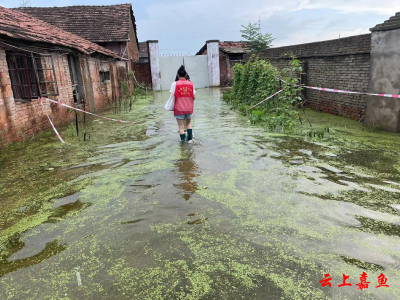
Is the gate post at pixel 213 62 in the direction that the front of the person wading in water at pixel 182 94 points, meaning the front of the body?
yes

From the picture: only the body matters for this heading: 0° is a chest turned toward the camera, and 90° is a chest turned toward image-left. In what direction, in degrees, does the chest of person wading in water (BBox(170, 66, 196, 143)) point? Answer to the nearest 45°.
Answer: approximately 180°

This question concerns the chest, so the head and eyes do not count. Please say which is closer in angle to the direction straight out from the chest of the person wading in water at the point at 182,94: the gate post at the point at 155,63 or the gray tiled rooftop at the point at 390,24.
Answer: the gate post

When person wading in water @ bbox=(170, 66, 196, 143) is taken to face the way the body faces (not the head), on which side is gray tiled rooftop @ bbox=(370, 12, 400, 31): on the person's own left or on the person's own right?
on the person's own right

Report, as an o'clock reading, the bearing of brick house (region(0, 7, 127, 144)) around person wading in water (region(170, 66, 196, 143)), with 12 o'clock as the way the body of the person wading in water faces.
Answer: The brick house is roughly at 10 o'clock from the person wading in water.

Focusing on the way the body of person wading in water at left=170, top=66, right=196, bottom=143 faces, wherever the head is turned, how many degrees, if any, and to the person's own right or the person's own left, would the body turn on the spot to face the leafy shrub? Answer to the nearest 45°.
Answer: approximately 45° to the person's own right

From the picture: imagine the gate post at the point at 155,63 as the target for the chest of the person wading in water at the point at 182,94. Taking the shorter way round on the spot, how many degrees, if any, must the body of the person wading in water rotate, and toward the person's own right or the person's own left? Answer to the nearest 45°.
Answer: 0° — they already face it

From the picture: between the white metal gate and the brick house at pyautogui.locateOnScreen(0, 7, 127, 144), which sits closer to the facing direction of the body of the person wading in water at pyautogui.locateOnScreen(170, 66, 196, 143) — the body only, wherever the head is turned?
the white metal gate
